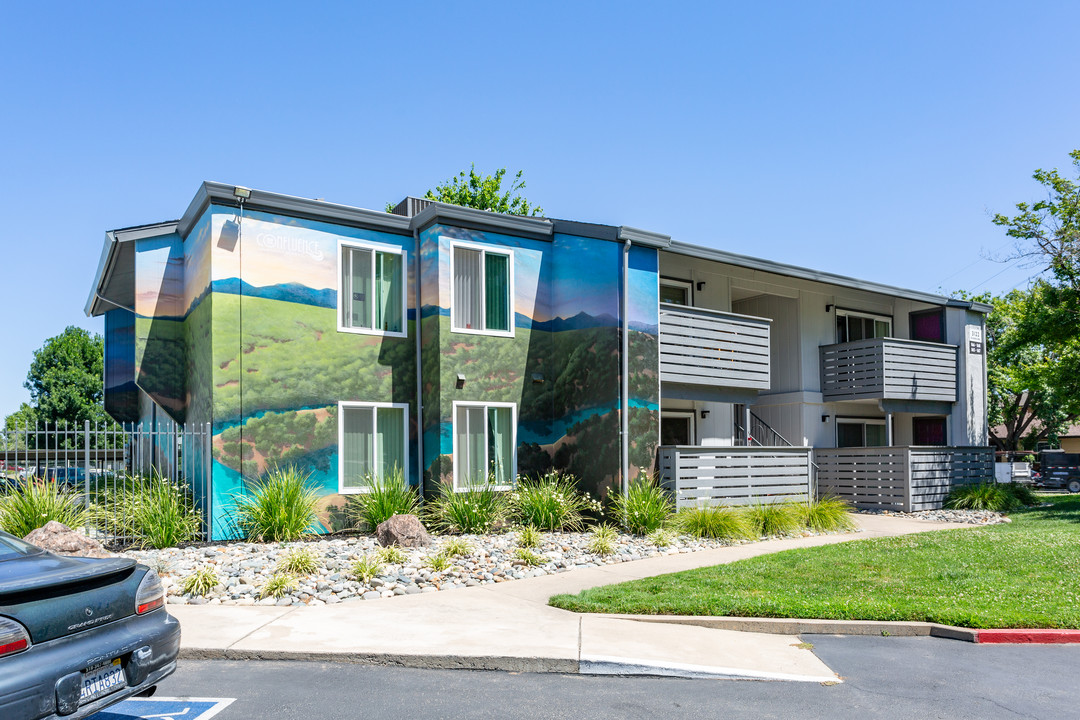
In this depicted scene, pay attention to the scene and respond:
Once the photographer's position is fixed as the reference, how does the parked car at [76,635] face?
facing away from the viewer and to the left of the viewer

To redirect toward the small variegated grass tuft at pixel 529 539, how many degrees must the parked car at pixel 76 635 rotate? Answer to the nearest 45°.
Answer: approximately 90° to its right

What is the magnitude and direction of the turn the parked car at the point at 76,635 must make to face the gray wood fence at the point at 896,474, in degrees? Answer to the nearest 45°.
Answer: approximately 90° to its right

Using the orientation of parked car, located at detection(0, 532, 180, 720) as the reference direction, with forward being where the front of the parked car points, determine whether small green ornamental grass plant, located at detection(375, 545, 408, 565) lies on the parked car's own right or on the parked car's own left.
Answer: on the parked car's own right

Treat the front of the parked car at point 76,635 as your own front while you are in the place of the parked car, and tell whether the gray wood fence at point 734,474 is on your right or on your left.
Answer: on your right

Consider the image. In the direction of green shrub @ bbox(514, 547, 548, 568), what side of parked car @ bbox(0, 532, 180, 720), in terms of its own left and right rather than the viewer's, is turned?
right

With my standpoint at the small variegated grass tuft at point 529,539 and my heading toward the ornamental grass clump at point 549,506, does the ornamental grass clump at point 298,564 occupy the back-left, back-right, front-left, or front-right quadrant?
back-left

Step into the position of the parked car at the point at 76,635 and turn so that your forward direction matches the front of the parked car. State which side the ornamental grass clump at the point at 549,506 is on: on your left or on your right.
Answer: on your right

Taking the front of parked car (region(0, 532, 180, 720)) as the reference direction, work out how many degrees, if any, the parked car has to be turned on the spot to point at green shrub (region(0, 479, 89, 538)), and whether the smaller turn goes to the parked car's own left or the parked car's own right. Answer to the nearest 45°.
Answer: approximately 45° to the parked car's own right

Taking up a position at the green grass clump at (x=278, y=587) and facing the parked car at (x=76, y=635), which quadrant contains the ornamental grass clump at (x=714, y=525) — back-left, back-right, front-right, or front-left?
back-left
